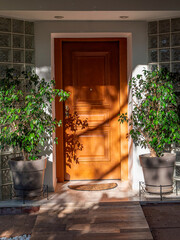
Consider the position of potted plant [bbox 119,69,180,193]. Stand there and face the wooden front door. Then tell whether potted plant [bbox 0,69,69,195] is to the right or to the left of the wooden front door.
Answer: left

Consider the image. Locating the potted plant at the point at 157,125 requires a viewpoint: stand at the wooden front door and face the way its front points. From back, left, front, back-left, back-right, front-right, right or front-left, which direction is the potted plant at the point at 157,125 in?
front-left

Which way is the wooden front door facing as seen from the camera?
toward the camera

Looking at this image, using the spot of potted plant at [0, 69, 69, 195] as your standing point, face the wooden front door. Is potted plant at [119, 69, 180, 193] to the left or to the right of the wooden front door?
right

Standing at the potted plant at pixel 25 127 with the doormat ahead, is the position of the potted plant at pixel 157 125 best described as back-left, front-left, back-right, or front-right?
front-right

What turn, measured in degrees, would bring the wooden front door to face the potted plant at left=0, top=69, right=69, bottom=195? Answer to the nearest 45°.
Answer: approximately 45° to its right

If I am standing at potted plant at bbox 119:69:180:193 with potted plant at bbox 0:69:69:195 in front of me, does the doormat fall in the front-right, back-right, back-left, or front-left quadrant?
front-right
